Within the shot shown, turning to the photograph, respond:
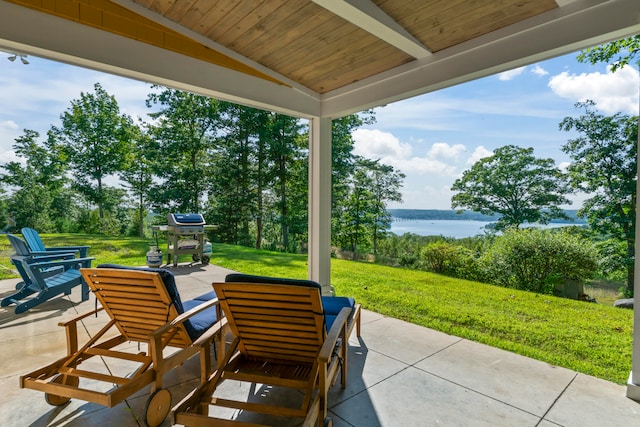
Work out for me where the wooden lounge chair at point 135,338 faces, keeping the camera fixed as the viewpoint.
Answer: facing away from the viewer and to the right of the viewer

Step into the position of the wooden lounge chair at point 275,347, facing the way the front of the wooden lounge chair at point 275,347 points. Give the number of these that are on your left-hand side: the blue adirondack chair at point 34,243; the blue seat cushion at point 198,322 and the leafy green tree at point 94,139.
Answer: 3

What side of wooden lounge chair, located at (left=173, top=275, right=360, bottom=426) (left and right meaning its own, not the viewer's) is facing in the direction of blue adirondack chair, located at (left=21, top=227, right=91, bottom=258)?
left

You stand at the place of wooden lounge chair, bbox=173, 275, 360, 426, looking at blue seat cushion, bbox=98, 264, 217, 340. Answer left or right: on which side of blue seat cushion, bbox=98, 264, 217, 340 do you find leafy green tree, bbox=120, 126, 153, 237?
right

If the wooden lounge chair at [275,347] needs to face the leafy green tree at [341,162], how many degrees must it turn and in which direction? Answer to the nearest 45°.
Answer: approximately 45° to its left

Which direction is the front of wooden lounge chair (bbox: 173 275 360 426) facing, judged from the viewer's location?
facing away from the viewer and to the right of the viewer

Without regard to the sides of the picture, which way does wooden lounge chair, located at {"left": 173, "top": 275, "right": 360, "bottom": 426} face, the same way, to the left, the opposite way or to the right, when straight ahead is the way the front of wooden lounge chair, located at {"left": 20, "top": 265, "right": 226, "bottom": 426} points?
the same way

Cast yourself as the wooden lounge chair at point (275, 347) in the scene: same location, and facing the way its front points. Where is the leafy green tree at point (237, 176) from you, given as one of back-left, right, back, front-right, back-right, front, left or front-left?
front-left

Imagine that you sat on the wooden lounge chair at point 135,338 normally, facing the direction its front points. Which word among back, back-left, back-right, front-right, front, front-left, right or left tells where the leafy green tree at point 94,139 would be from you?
front-left

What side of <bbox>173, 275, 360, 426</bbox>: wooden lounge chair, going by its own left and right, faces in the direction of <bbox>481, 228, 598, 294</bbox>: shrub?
front

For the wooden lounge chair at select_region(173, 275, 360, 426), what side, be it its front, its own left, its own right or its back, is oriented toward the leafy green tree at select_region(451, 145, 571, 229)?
front

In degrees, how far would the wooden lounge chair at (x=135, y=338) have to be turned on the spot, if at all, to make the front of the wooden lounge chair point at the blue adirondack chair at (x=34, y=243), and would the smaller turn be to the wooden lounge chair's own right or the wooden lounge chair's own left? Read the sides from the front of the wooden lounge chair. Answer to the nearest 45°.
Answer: approximately 45° to the wooden lounge chair's own left
